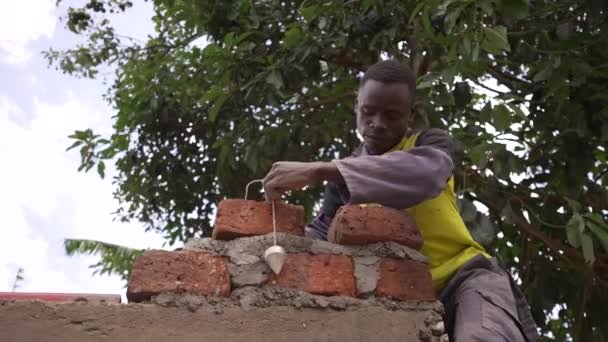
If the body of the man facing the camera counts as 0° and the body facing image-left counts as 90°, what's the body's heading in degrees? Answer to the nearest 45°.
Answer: approximately 45°

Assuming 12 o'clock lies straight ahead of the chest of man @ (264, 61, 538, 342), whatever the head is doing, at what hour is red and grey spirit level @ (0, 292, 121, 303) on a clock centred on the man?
The red and grey spirit level is roughly at 1 o'clock from the man.
